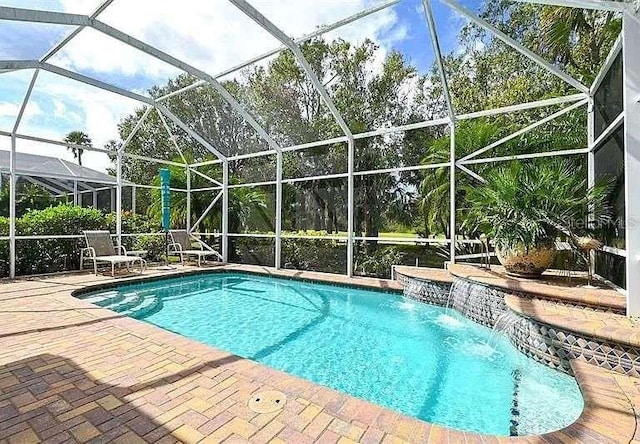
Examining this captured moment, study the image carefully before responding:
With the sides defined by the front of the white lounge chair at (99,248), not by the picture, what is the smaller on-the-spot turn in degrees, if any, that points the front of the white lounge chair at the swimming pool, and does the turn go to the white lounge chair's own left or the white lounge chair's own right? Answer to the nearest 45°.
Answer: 0° — it already faces it

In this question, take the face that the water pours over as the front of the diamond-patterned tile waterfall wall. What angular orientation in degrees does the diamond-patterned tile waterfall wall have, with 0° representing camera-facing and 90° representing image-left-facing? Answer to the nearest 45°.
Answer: approximately 45°

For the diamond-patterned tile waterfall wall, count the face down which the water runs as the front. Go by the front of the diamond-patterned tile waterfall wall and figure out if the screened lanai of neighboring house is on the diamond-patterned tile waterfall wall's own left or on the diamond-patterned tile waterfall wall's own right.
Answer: on the diamond-patterned tile waterfall wall's own right

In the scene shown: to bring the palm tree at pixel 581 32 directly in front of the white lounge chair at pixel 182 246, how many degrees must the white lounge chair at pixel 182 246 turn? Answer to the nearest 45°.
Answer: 0° — it already faces it

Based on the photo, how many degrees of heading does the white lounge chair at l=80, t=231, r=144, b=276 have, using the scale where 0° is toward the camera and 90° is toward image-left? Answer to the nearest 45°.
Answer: approximately 315°

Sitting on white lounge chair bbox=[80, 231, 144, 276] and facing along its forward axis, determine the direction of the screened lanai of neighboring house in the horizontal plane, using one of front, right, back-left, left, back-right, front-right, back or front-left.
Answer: back-left
